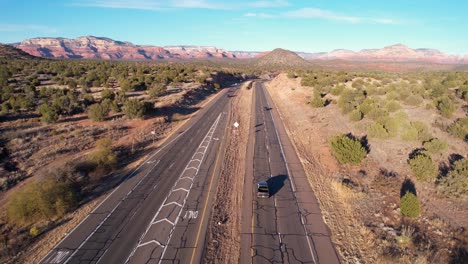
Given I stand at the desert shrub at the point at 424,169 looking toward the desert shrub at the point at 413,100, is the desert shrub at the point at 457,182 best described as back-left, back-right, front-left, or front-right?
back-right

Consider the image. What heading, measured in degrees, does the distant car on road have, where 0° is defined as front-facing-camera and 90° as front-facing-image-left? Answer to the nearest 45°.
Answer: approximately 180°

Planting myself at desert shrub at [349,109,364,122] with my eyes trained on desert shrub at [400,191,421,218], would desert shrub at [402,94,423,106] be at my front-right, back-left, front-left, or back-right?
back-left

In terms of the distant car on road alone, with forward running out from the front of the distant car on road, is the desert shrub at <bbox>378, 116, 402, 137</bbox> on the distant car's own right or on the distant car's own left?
on the distant car's own right

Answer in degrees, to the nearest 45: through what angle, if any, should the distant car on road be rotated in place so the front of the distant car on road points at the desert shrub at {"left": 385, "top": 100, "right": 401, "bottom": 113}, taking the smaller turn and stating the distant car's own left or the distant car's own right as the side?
approximately 45° to the distant car's own right

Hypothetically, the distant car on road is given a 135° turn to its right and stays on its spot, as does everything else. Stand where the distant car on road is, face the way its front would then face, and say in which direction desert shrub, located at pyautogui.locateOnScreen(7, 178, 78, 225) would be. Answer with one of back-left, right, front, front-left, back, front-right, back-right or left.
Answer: back-right

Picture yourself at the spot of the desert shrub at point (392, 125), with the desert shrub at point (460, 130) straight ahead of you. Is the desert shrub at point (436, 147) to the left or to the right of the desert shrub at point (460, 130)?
right

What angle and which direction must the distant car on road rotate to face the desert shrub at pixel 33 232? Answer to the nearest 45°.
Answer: approximately 90° to its left

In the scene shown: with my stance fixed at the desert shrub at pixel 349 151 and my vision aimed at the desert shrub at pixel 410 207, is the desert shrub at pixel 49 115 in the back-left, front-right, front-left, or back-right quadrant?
back-right

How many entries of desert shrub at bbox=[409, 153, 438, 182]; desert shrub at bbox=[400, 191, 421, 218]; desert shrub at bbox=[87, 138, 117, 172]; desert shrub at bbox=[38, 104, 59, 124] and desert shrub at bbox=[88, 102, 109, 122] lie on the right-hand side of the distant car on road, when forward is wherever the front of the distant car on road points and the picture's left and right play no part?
2

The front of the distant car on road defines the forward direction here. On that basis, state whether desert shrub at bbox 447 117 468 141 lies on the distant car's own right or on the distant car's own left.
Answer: on the distant car's own right

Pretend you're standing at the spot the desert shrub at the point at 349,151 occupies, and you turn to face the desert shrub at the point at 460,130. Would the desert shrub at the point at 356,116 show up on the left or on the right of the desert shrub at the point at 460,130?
left

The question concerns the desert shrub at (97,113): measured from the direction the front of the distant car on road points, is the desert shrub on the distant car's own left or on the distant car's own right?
on the distant car's own left

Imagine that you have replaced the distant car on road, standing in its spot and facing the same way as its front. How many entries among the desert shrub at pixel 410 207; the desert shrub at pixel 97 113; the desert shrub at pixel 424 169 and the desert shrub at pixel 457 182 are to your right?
3

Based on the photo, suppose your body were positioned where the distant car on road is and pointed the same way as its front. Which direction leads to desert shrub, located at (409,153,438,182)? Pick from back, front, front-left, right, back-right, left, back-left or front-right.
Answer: right

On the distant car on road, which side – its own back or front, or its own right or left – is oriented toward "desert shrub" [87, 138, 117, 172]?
left

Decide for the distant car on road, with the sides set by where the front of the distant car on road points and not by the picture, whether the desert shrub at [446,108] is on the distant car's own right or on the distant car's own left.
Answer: on the distant car's own right

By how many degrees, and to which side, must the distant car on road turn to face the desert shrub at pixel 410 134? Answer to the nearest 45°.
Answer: approximately 45° to its right
